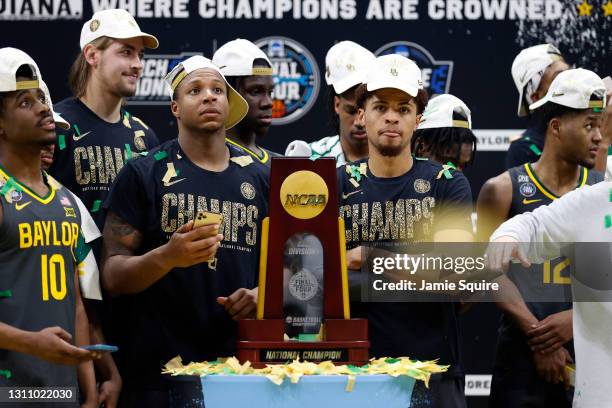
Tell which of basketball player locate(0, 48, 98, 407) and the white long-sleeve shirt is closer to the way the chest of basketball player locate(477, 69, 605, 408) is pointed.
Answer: the white long-sleeve shirt

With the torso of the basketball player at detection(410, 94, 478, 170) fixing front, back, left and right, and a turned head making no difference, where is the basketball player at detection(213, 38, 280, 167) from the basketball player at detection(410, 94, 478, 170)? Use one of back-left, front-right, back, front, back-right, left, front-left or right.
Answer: back-right

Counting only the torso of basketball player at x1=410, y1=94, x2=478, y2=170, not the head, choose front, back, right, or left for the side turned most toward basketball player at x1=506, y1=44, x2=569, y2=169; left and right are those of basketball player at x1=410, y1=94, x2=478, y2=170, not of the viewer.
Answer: left

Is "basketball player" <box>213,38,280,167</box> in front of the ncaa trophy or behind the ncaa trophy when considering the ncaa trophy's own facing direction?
behind

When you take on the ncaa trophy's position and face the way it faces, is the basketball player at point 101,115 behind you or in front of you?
behind

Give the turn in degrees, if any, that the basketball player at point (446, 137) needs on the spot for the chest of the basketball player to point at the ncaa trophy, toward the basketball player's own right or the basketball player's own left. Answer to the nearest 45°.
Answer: approximately 45° to the basketball player's own right

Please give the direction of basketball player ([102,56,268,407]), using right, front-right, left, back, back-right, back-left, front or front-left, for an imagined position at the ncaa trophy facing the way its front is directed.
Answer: back-right
